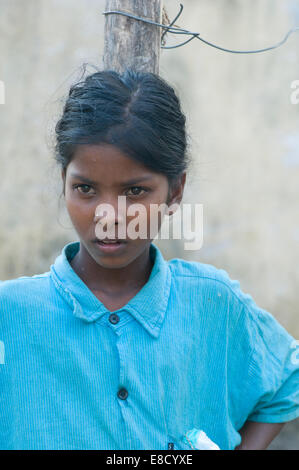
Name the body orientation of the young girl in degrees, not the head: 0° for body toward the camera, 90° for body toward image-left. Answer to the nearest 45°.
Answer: approximately 0°
